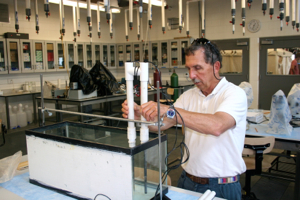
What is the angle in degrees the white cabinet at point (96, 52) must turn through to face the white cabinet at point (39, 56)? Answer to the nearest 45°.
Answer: approximately 90° to its right

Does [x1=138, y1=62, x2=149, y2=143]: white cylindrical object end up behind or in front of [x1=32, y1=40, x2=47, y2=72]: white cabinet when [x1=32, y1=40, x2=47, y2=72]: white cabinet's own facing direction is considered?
in front

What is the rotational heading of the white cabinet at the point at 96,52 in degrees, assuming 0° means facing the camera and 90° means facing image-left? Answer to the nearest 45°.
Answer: approximately 315°

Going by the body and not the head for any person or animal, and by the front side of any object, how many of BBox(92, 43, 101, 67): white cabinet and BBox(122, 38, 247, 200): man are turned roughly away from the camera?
0

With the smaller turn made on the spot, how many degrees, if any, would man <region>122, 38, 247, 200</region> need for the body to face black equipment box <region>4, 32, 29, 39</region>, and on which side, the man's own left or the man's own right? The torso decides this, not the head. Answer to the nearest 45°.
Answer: approximately 90° to the man's own right

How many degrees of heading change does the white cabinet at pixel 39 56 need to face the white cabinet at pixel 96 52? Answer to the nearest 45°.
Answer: approximately 90° to its left

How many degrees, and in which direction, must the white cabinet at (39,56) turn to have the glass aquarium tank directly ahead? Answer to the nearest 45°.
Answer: approximately 45° to its right

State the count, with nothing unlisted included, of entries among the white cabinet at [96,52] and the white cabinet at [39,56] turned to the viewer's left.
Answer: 0

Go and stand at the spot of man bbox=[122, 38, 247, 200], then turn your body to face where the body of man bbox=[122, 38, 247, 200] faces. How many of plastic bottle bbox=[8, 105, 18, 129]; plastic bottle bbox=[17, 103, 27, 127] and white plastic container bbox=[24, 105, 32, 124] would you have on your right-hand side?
3

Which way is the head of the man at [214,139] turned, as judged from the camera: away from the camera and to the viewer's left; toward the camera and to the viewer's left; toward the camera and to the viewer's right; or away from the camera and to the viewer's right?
toward the camera and to the viewer's left

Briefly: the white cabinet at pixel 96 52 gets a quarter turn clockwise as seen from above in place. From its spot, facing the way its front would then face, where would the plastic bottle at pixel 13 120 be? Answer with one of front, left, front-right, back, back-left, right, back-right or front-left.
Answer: front

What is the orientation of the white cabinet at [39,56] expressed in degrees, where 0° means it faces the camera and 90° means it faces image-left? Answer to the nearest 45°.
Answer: approximately 315°

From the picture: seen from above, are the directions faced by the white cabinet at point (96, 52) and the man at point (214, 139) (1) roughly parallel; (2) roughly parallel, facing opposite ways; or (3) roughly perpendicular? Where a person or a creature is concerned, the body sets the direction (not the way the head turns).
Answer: roughly perpendicular
